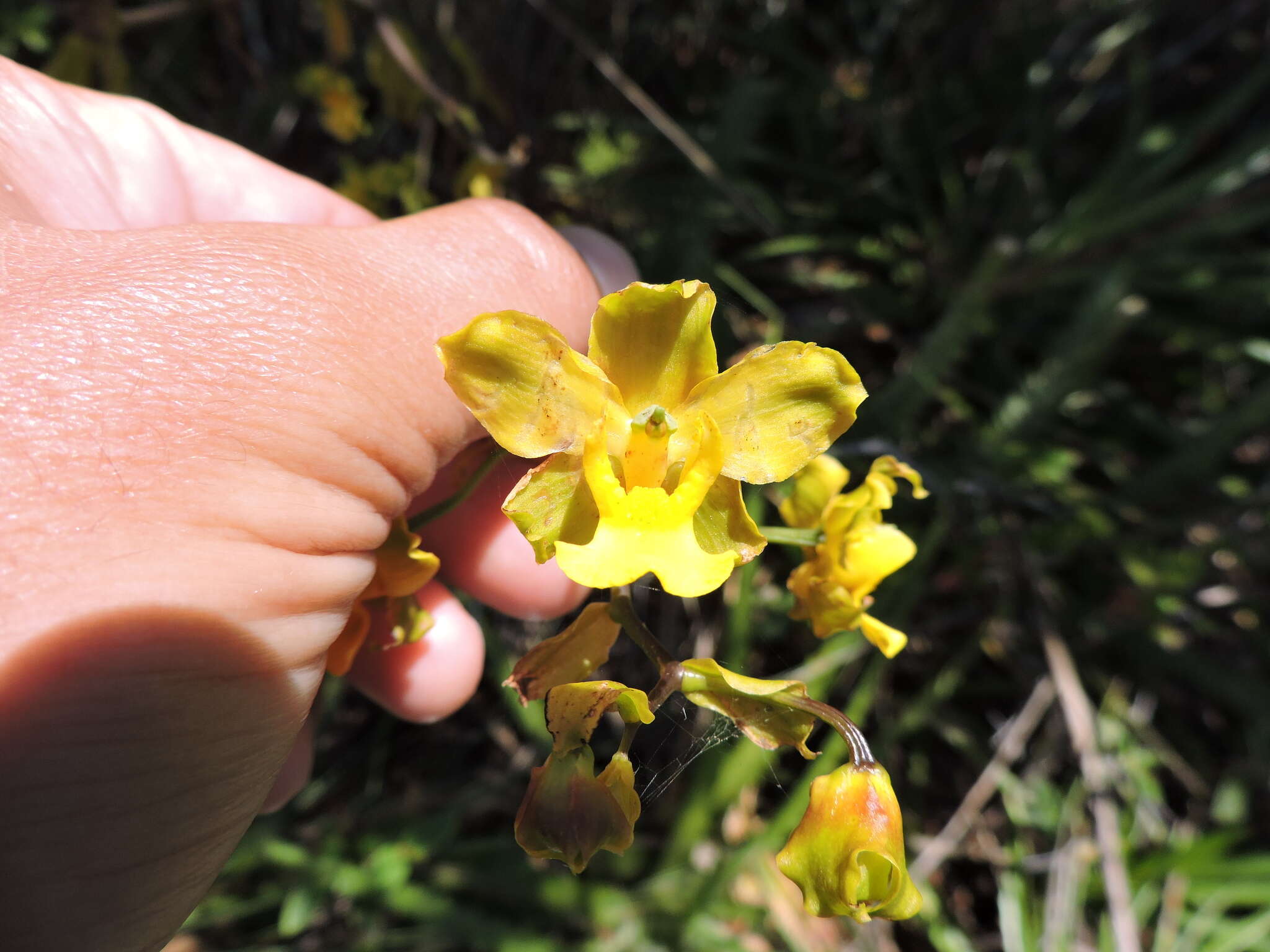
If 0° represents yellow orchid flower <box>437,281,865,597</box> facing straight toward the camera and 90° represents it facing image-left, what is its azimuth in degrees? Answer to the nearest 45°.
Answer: approximately 0°
